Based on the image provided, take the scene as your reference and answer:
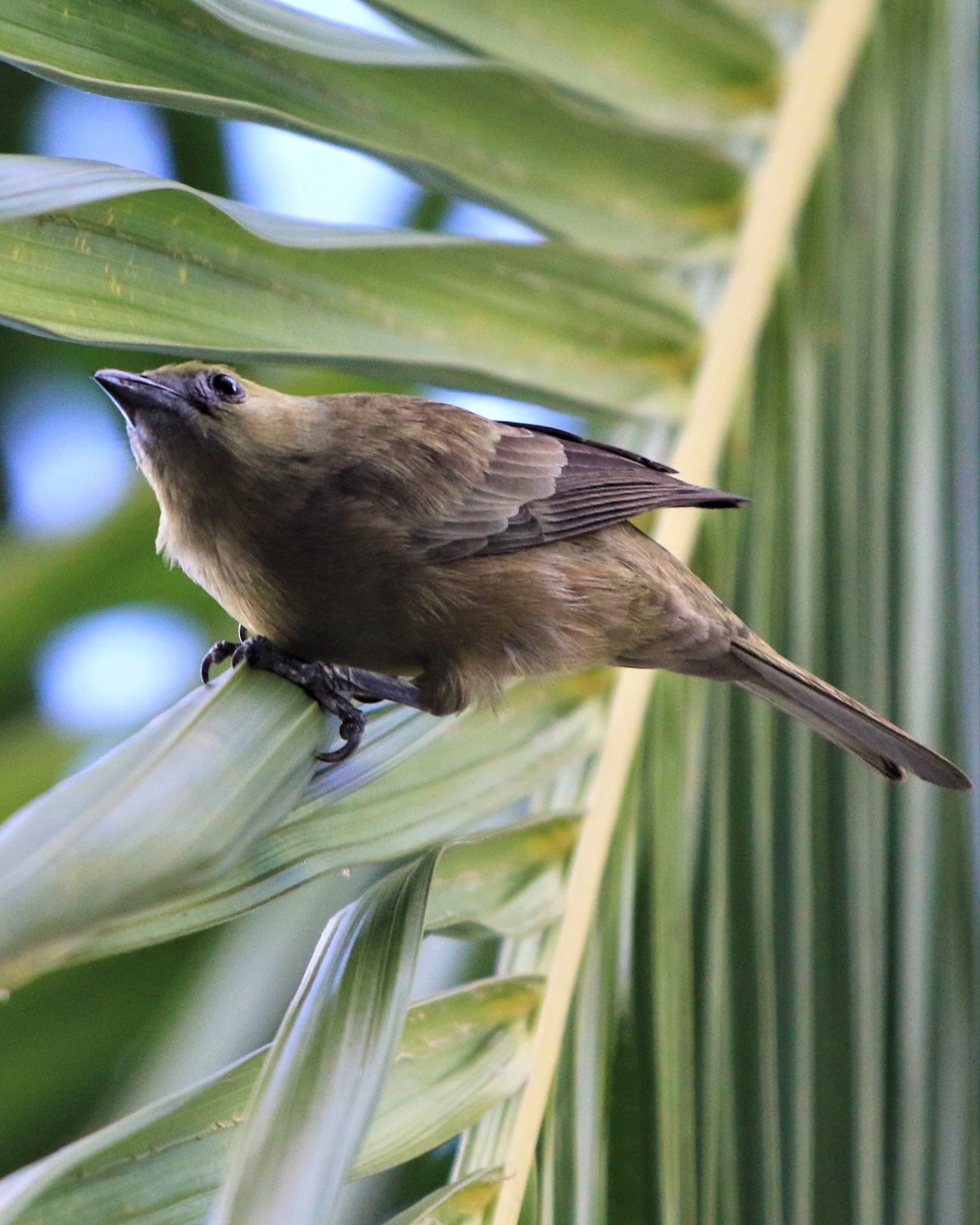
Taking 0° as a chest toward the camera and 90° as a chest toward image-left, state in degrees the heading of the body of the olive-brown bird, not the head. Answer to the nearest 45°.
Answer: approximately 90°
